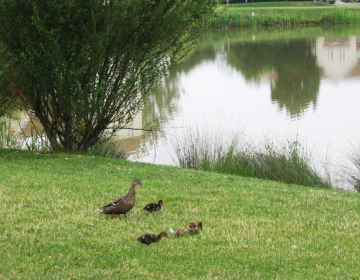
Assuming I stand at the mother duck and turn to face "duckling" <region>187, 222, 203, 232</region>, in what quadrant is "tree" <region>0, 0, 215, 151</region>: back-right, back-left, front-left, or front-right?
back-left

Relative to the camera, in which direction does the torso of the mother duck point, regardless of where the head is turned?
to the viewer's right

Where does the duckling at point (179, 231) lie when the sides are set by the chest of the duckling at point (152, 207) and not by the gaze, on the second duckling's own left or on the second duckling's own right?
on the second duckling's own right

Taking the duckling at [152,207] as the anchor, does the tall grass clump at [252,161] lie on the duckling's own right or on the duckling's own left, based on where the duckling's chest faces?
on the duckling's own left

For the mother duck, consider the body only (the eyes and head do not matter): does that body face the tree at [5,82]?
no

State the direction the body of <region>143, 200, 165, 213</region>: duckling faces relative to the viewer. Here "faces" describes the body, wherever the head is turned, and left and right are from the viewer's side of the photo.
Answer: facing to the right of the viewer

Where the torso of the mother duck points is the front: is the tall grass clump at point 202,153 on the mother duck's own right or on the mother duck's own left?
on the mother duck's own left

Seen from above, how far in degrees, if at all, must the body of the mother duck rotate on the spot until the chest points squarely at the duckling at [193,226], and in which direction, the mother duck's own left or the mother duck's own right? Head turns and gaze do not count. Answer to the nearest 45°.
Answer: approximately 45° to the mother duck's own right

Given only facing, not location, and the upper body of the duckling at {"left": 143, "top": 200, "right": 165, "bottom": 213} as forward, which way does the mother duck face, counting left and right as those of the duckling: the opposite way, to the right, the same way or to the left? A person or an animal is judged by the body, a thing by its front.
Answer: the same way

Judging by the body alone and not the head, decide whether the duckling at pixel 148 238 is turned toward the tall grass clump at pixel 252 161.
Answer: no
